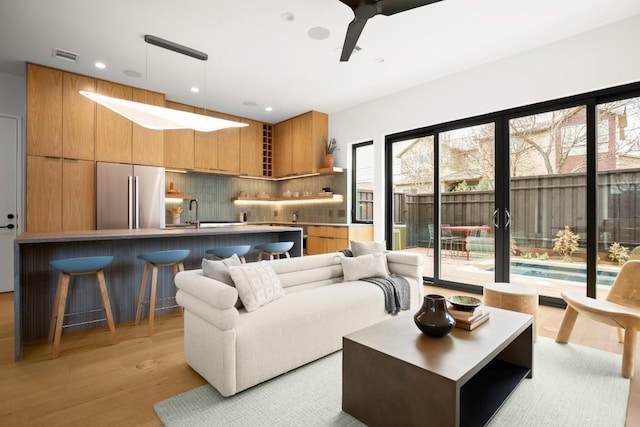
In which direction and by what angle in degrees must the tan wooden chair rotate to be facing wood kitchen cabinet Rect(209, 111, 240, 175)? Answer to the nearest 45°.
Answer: approximately 45° to its right

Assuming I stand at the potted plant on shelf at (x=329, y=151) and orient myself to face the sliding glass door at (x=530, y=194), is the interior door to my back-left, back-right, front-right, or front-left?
back-right

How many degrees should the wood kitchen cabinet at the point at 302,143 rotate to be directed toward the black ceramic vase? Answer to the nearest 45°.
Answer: approximately 45° to its left

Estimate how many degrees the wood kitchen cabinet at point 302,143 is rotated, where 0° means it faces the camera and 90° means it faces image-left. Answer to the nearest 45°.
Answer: approximately 45°

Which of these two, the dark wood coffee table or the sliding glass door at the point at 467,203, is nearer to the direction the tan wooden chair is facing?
the dark wood coffee table

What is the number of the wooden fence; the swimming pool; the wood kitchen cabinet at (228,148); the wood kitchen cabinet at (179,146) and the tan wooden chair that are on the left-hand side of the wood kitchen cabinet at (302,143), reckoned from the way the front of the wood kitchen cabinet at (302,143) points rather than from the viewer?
3

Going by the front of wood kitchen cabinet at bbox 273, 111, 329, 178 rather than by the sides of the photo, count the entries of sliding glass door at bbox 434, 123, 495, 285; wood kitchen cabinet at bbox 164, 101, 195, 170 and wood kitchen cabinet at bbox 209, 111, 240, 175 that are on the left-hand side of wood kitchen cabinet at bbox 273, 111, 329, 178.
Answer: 1

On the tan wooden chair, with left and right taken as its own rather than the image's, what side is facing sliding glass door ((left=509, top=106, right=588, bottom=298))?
right

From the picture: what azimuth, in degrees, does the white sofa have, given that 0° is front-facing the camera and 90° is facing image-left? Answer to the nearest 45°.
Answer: approximately 315°

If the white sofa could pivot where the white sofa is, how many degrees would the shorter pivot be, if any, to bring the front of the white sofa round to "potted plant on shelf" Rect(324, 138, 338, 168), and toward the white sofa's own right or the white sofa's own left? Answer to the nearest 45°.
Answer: approximately 135° to the white sofa's own left
